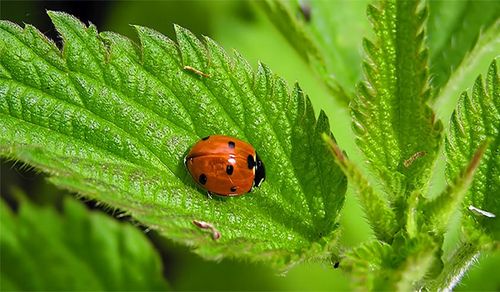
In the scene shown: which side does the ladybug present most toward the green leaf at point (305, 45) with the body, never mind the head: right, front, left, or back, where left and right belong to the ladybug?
left

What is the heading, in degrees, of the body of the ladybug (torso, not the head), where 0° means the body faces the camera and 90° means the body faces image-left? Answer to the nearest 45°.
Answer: approximately 270°
